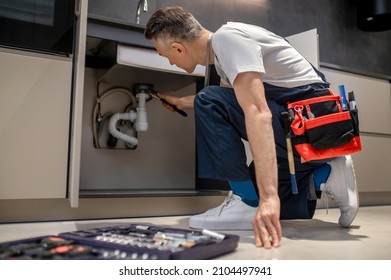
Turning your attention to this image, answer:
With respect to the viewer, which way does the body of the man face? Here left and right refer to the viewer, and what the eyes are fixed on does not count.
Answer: facing to the left of the viewer
